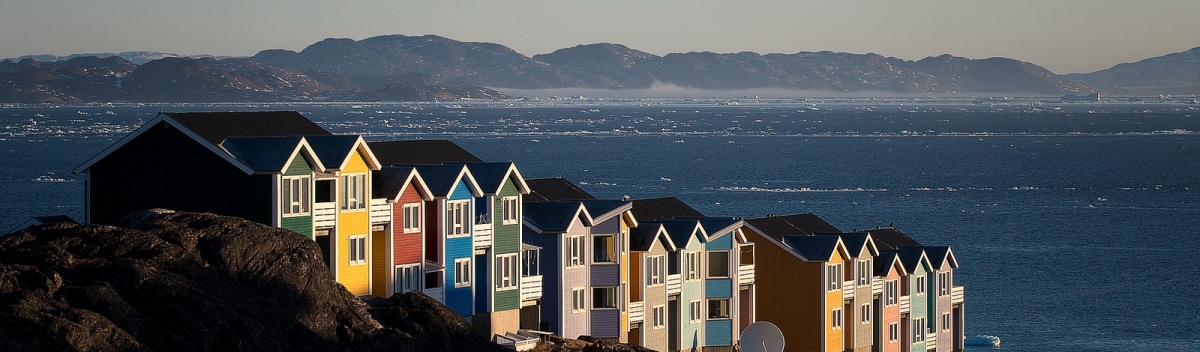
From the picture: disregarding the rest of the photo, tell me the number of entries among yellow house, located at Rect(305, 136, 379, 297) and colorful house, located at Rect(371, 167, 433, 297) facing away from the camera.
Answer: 0

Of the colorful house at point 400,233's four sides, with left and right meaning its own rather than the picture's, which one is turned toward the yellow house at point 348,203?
right

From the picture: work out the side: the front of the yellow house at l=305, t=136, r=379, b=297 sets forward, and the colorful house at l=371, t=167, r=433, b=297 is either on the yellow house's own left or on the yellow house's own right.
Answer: on the yellow house's own left

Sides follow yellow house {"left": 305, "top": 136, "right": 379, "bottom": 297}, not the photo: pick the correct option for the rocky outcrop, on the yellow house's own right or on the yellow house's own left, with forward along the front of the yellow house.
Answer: on the yellow house's own right
